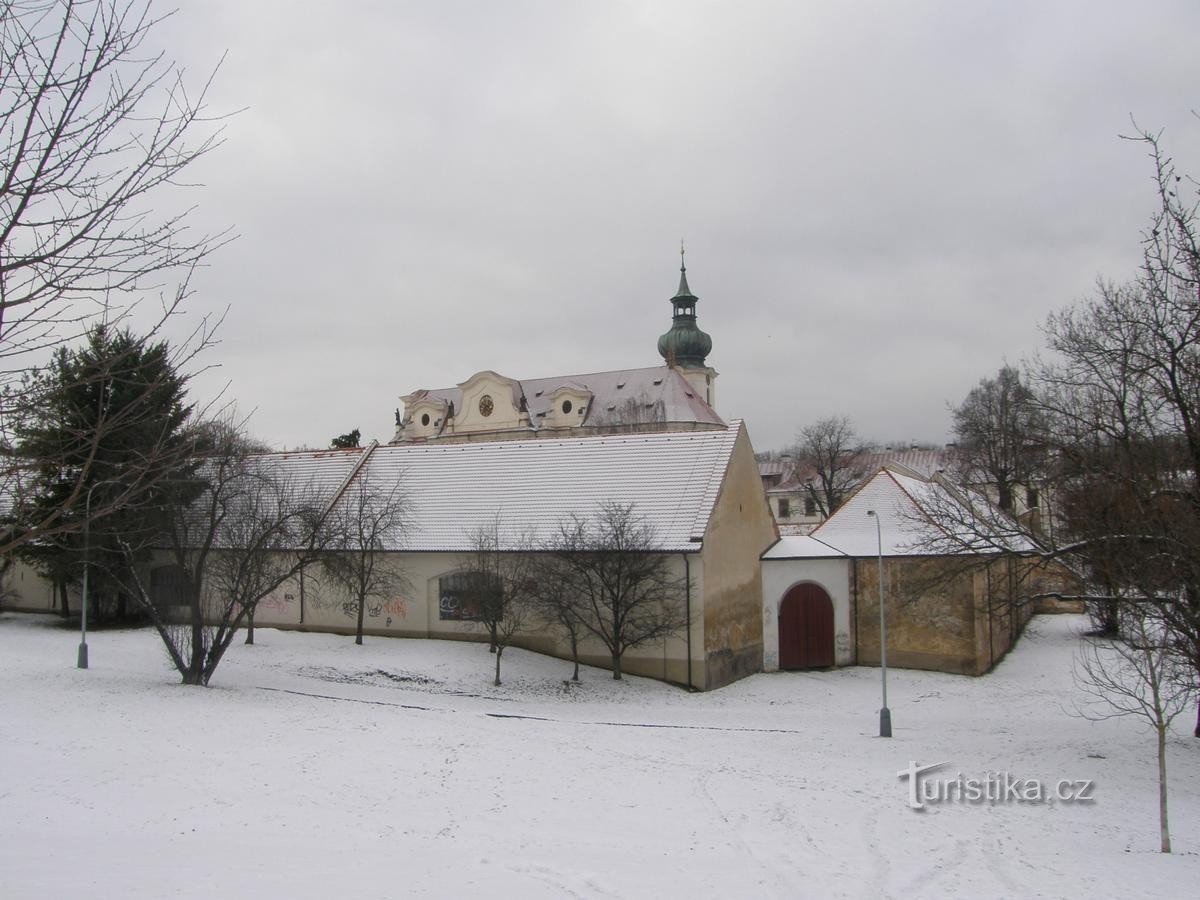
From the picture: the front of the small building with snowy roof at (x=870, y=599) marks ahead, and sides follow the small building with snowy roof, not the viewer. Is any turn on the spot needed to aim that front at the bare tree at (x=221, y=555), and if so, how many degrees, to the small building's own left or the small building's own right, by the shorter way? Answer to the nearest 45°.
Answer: approximately 45° to the small building's own right

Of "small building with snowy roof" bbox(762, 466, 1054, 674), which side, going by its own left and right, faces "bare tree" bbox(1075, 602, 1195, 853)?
front

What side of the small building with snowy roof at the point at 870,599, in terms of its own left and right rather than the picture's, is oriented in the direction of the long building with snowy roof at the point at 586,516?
right

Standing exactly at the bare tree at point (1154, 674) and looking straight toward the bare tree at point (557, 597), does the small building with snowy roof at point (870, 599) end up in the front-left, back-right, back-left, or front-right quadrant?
front-right

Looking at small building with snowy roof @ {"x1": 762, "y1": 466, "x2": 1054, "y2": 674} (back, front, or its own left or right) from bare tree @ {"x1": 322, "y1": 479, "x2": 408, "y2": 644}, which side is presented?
right

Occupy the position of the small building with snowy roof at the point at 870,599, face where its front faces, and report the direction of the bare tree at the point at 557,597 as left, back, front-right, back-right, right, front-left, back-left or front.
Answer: front-right

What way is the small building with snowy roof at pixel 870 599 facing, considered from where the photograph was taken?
facing the viewer

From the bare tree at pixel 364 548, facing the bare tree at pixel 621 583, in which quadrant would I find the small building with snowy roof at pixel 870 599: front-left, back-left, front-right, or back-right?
front-left

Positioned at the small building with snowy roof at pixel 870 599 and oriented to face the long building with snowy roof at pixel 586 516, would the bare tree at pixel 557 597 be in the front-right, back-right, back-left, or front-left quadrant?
front-left

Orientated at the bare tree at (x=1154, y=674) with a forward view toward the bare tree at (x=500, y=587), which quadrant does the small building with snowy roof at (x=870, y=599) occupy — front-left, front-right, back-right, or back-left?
front-right

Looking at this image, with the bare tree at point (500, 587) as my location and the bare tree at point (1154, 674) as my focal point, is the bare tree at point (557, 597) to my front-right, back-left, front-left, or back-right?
front-left
